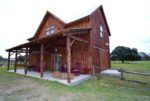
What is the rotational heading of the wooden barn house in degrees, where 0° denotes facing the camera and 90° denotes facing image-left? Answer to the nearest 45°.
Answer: approximately 45°
